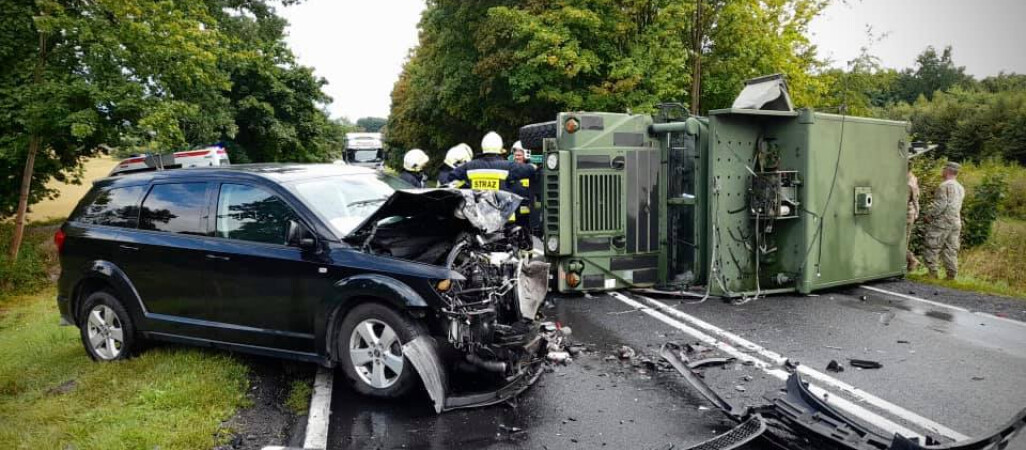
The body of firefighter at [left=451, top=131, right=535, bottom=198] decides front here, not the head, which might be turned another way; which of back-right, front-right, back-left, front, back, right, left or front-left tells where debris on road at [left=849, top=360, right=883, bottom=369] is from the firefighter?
back-right

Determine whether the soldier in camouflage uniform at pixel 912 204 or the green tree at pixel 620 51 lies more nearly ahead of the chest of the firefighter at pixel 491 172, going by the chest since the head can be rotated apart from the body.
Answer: the green tree

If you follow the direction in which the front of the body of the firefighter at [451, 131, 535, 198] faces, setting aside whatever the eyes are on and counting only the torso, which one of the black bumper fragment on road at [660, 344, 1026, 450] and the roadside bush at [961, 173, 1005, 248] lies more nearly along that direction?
the roadside bush

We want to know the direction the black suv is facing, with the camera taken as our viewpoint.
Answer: facing the viewer and to the right of the viewer

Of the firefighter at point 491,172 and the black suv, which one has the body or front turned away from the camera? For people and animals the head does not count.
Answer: the firefighter

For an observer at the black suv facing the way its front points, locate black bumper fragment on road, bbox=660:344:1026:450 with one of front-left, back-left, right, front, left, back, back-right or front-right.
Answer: front

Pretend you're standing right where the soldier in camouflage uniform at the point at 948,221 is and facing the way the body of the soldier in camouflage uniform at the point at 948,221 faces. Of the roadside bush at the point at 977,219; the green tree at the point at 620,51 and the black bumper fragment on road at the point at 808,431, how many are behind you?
1

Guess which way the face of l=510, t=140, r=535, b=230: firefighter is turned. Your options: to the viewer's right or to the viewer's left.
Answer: to the viewer's left

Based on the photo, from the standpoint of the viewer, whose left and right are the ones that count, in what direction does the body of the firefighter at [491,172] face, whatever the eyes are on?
facing away from the viewer

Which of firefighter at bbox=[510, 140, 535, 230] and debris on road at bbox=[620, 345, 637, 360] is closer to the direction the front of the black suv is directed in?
the debris on road

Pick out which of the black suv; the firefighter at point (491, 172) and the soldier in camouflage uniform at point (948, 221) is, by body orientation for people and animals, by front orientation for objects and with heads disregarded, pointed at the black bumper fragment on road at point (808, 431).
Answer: the black suv
